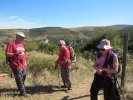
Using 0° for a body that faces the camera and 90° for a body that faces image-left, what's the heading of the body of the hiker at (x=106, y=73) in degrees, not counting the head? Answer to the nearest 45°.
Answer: approximately 45°

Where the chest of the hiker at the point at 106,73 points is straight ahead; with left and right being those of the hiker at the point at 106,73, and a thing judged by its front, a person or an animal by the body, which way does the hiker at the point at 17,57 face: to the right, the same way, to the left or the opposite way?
to the left

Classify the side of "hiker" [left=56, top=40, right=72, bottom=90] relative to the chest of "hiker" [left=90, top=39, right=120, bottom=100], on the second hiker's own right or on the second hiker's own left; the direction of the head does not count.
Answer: on the second hiker's own right

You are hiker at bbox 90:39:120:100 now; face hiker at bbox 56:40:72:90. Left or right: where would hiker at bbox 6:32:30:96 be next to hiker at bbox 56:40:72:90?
left

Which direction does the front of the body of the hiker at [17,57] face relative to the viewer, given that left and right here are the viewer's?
facing the viewer and to the right of the viewer

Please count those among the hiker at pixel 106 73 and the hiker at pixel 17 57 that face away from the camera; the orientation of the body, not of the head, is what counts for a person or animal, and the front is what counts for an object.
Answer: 0
